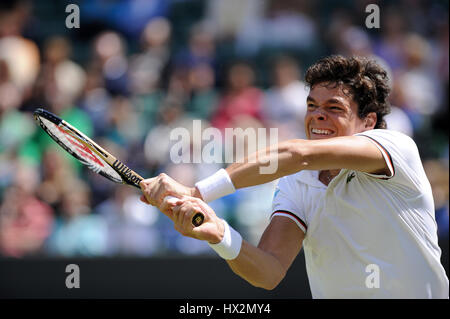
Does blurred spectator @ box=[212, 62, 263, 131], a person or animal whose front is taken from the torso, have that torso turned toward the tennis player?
yes

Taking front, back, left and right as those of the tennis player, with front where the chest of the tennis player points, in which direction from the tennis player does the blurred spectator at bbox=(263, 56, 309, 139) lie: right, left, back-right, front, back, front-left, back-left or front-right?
back-right

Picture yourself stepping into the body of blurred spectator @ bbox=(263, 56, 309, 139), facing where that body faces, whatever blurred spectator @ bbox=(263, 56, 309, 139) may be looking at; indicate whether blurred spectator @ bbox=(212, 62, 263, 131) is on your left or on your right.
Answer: on your right

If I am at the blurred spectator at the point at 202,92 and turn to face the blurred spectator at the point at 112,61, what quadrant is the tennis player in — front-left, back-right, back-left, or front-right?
back-left

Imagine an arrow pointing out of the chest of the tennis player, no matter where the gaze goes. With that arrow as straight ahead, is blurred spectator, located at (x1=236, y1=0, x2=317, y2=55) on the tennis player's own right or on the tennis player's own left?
on the tennis player's own right

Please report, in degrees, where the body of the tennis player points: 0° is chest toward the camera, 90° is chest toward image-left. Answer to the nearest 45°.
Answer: approximately 45°

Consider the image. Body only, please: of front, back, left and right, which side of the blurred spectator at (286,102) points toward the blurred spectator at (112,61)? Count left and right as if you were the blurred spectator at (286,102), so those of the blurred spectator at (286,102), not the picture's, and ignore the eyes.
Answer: right

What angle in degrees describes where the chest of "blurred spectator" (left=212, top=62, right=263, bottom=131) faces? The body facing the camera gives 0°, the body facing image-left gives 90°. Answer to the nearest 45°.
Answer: approximately 0°
